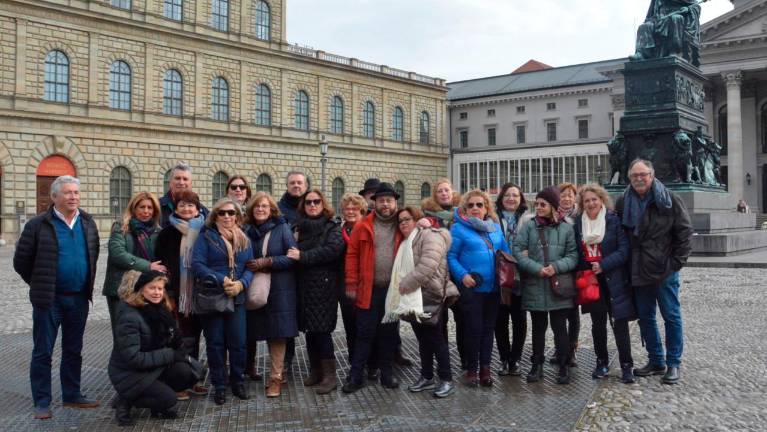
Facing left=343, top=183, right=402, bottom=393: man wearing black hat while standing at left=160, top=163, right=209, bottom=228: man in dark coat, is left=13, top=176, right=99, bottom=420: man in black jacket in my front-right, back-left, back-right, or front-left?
back-right

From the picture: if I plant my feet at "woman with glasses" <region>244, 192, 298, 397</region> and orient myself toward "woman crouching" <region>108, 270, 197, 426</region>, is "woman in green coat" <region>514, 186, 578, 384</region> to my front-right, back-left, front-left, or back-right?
back-left

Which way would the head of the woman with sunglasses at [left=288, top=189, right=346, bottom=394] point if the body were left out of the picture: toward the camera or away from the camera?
toward the camera

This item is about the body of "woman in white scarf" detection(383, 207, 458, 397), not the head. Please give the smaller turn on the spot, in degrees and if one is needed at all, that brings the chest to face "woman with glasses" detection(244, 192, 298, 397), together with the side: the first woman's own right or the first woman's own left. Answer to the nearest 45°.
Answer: approximately 45° to the first woman's own right

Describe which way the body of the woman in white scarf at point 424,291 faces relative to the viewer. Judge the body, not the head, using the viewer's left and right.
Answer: facing the viewer and to the left of the viewer

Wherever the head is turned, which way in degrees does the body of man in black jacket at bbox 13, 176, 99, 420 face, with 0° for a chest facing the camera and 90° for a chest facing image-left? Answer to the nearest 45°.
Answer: approximately 315°

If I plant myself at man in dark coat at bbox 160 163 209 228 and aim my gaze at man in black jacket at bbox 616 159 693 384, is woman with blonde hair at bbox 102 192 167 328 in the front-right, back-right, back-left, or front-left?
back-right

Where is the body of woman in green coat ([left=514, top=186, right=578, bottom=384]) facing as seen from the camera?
toward the camera

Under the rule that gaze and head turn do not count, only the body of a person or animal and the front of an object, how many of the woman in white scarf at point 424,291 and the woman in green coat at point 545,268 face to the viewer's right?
0

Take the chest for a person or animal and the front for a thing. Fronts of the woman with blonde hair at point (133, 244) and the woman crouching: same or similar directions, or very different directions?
same or similar directions

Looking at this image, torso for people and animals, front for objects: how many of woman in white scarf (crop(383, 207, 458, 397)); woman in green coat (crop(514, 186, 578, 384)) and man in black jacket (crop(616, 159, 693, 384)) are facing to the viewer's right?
0

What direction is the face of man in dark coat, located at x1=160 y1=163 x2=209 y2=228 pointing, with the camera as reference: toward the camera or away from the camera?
toward the camera

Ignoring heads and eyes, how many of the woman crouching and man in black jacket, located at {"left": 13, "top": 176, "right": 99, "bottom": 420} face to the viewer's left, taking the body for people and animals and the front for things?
0

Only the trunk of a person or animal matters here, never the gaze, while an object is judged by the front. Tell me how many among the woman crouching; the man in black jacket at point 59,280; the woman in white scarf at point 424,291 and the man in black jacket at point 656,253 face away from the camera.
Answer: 0
